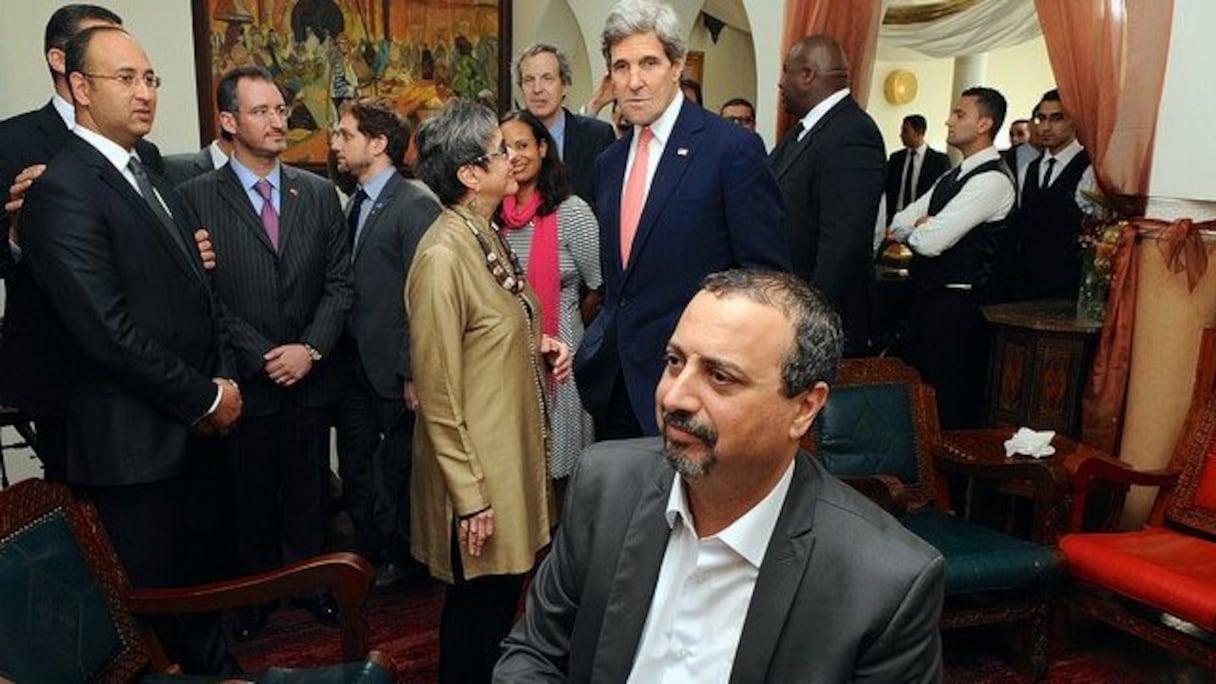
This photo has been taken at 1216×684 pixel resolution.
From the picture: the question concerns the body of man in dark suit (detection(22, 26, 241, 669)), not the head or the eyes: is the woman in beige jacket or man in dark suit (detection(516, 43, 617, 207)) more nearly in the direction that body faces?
the woman in beige jacket

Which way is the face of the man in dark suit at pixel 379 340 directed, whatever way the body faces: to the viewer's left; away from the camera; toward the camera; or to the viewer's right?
to the viewer's left

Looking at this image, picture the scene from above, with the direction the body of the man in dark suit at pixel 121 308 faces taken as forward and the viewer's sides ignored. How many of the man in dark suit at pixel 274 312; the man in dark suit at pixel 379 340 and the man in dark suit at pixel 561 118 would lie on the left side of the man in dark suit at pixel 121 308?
3

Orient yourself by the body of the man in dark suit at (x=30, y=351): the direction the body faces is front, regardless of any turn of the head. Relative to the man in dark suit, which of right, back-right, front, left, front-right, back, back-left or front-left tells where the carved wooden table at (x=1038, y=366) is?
front-left

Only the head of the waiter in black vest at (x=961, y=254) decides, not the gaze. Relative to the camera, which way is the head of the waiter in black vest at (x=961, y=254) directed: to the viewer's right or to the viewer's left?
to the viewer's left

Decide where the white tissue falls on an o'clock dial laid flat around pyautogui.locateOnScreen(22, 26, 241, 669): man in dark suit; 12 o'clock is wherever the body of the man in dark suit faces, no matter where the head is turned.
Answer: The white tissue is roughly at 11 o'clock from the man in dark suit.

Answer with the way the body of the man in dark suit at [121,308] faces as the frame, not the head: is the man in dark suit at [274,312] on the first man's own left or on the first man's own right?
on the first man's own left

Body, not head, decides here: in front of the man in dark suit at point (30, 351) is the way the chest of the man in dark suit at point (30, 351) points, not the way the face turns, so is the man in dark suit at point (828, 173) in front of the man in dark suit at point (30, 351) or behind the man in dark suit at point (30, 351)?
in front

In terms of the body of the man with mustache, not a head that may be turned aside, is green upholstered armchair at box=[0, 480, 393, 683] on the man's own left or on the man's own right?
on the man's own right

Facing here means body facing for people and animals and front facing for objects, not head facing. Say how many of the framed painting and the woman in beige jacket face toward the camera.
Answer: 1
